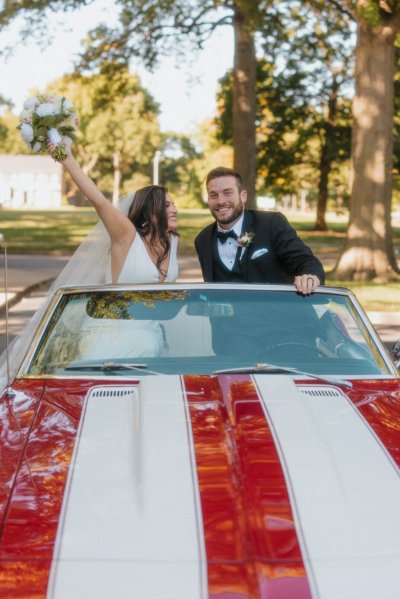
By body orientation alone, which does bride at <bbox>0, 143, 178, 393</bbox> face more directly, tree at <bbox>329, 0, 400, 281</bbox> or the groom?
the groom

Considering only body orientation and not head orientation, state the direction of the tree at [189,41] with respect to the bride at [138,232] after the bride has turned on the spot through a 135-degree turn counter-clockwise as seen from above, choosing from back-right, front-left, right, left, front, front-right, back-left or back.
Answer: front

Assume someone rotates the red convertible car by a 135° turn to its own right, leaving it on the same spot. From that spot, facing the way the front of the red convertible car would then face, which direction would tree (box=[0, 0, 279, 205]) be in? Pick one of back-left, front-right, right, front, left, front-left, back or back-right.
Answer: front-right

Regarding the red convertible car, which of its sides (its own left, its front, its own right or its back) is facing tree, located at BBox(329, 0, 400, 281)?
back

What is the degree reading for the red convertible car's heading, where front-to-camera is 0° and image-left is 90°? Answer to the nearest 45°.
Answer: approximately 0°

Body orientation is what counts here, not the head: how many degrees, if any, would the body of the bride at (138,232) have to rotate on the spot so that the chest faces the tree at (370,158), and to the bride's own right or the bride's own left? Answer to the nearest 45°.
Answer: approximately 135° to the bride's own left

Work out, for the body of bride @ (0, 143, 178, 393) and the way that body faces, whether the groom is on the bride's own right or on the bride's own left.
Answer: on the bride's own left

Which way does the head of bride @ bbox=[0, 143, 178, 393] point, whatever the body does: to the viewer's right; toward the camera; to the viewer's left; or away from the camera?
to the viewer's right

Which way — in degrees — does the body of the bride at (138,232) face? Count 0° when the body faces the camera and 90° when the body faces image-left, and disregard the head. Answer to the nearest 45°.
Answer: approximately 315°
